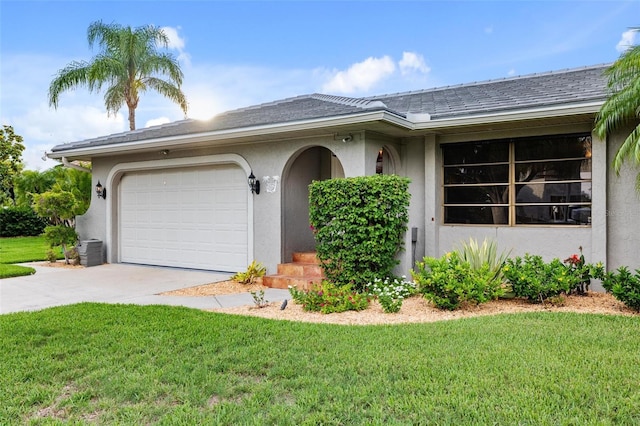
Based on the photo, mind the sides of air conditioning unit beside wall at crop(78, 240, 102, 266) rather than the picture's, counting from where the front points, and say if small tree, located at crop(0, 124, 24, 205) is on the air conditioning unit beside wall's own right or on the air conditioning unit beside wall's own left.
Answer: on the air conditioning unit beside wall's own right

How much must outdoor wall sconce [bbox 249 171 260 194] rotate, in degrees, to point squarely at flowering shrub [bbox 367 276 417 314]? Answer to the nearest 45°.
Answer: approximately 90° to its left

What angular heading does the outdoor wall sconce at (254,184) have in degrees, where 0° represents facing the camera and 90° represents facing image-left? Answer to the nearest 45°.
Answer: approximately 45°

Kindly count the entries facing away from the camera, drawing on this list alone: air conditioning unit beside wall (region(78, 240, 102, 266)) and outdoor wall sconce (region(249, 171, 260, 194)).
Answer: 0

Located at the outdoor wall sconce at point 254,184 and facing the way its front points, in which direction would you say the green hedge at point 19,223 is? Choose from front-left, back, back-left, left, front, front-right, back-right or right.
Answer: right

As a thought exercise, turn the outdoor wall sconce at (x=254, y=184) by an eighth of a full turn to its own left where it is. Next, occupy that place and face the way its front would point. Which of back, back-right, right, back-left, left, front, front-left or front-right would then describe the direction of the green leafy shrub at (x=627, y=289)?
front-left

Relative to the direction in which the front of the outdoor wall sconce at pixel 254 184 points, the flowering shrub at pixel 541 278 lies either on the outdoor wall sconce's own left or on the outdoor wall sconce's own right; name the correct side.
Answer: on the outdoor wall sconce's own left

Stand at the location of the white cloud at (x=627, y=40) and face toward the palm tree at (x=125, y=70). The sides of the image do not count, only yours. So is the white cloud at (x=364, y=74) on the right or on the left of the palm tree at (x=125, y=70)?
right

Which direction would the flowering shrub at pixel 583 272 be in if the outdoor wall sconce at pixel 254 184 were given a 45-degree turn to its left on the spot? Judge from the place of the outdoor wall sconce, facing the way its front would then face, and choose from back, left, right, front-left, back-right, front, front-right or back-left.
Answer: front-left

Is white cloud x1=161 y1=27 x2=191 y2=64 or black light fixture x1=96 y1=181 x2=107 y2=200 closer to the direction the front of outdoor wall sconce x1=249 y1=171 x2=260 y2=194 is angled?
the black light fixture

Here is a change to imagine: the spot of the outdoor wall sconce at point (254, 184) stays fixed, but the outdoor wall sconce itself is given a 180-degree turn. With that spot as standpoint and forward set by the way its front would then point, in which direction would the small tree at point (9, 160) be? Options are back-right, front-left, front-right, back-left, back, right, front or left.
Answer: left
